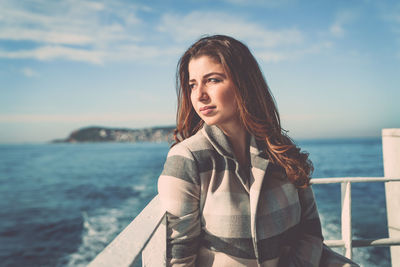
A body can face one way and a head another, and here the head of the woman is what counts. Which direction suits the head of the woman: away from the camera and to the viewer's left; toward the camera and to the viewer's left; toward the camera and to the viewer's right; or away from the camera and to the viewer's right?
toward the camera and to the viewer's left

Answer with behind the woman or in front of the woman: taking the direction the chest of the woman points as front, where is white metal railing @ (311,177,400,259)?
behind

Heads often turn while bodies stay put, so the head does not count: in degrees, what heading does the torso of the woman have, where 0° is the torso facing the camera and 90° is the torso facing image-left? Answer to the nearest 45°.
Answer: approximately 0°
